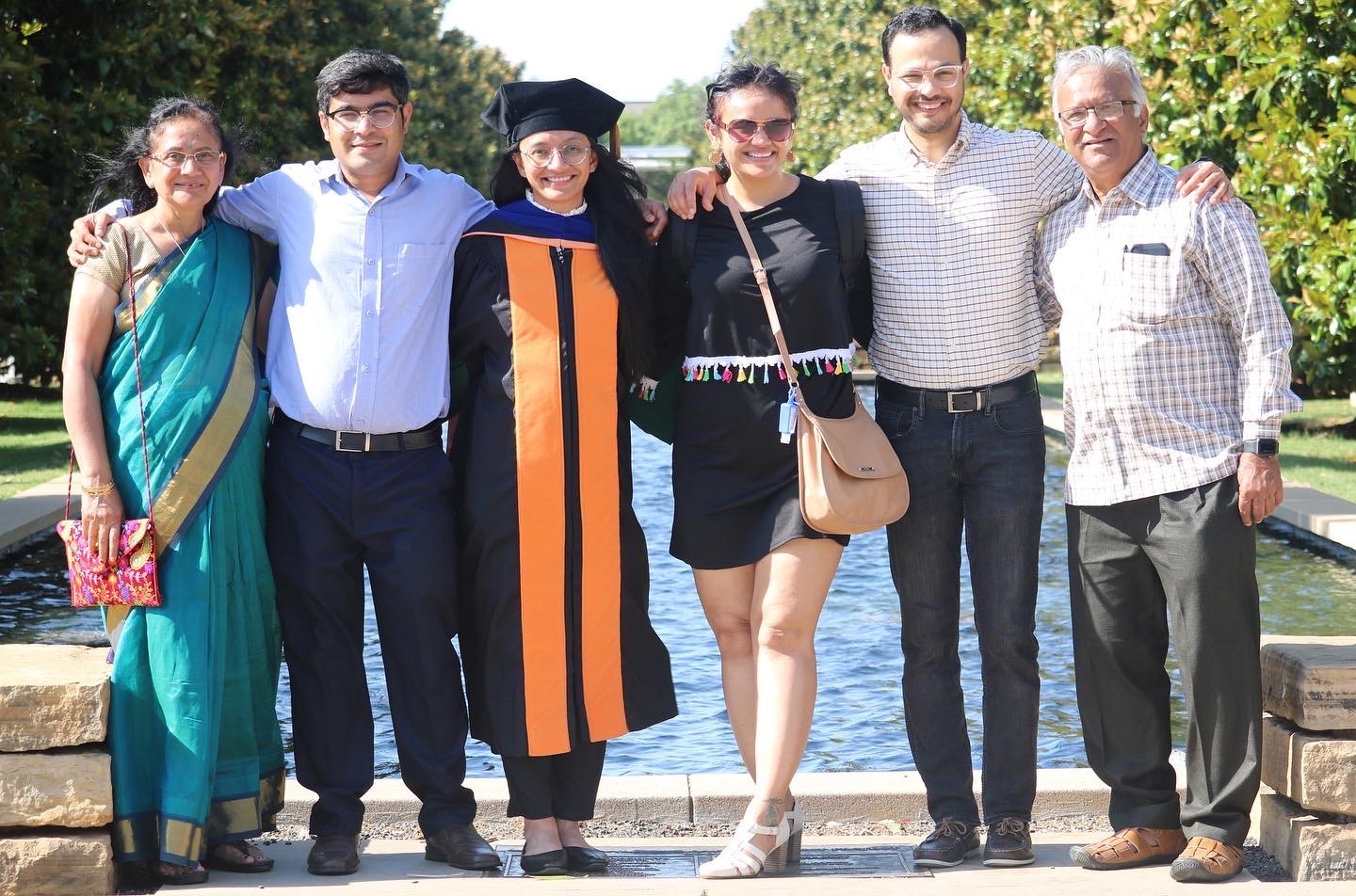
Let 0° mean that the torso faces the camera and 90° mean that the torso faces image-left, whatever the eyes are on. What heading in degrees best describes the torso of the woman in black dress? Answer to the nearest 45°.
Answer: approximately 0°

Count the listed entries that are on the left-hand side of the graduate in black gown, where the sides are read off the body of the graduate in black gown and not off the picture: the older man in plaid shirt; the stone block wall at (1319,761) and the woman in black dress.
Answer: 3

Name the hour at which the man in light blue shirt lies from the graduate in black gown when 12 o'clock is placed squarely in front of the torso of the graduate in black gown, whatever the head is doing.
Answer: The man in light blue shirt is roughly at 3 o'clock from the graduate in black gown.

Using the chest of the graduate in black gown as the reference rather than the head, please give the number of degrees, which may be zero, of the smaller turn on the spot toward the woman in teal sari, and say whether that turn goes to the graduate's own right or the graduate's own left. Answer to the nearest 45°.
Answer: approximately 90° to the graduate's own right

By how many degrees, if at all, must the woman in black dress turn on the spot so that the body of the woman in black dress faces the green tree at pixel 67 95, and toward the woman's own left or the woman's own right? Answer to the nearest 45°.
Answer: approximately 135° to the woman's own right

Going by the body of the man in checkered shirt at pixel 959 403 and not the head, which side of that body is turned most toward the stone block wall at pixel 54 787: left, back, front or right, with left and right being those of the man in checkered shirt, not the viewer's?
right

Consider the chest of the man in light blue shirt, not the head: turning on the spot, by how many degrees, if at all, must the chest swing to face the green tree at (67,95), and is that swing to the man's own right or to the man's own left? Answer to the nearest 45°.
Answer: approximately 180°
